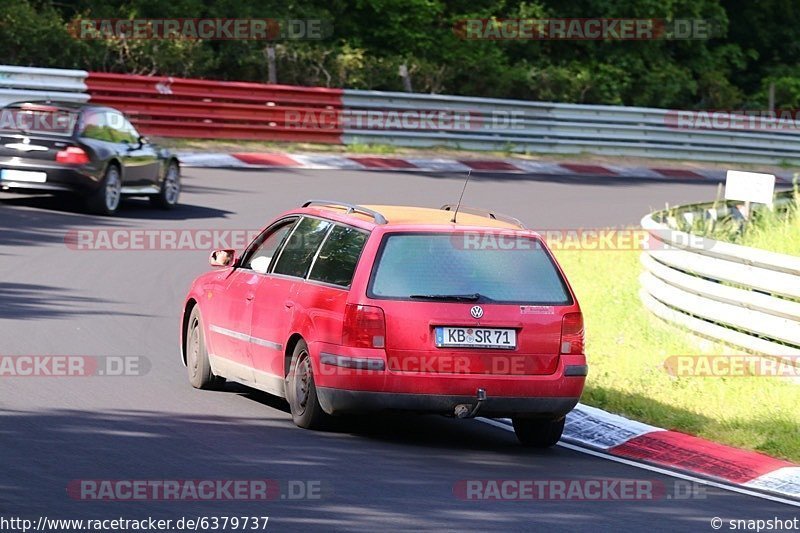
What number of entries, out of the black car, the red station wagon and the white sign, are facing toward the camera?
1

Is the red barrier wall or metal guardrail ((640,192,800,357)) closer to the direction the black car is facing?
the red barrier wall

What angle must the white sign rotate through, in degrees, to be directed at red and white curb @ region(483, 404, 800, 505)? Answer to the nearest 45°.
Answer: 0° — it already faces it

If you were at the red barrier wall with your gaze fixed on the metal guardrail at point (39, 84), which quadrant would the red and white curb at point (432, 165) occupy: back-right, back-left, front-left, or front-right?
back-left

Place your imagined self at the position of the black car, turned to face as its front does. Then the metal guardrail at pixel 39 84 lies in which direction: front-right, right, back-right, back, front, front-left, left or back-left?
front-left

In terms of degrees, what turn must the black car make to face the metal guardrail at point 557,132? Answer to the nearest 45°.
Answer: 0° — it already faces it

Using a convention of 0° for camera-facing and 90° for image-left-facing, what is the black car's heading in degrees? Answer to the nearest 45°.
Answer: approximately 225°

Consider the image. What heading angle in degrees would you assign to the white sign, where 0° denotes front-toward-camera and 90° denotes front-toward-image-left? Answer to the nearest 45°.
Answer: approximately 0°

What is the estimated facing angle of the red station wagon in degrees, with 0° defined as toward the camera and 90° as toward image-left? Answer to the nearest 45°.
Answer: approximately 135°

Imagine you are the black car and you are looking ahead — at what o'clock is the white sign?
The white sign is roughly at 3 o'clock from the black car.

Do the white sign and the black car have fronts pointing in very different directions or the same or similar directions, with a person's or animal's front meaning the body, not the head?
very different directions

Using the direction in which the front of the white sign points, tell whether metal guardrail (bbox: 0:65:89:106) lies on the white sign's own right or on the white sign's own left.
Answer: on the white sign's own right
